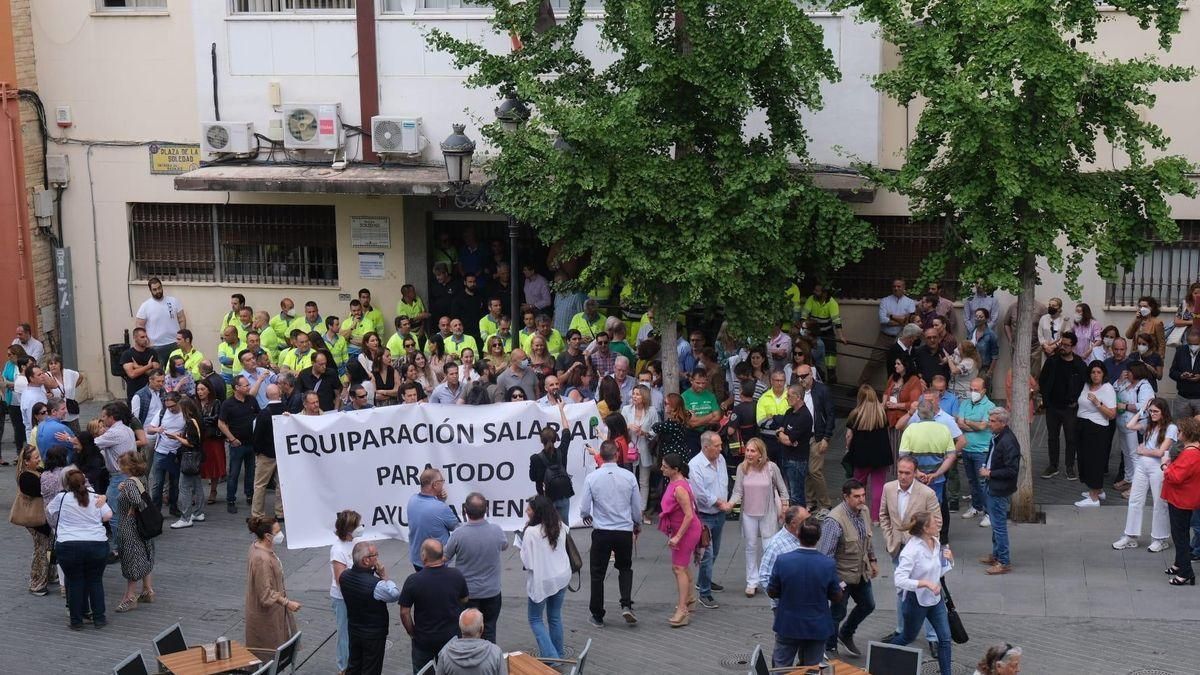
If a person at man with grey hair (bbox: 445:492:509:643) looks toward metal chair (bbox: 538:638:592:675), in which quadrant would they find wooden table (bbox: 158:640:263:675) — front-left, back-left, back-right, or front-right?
back-right

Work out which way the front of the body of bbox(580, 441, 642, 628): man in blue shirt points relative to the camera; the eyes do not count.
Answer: away from the camera

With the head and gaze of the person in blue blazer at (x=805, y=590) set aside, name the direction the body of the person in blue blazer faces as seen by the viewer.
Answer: away from the camera

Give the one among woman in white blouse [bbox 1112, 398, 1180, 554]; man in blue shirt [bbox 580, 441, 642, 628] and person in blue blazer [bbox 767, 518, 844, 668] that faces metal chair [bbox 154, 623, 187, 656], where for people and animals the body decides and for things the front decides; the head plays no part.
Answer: the woman in white blouse

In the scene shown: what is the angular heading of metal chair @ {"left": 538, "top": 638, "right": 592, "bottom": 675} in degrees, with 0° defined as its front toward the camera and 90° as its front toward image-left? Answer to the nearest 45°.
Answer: approximately 90°

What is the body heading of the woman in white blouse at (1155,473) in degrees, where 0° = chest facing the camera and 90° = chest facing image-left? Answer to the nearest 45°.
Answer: approximately 45°

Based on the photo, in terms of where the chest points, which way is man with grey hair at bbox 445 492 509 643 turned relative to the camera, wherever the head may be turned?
away from the camera

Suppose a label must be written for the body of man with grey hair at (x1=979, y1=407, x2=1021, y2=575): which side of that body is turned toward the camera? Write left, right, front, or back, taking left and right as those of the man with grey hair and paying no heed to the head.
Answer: left
